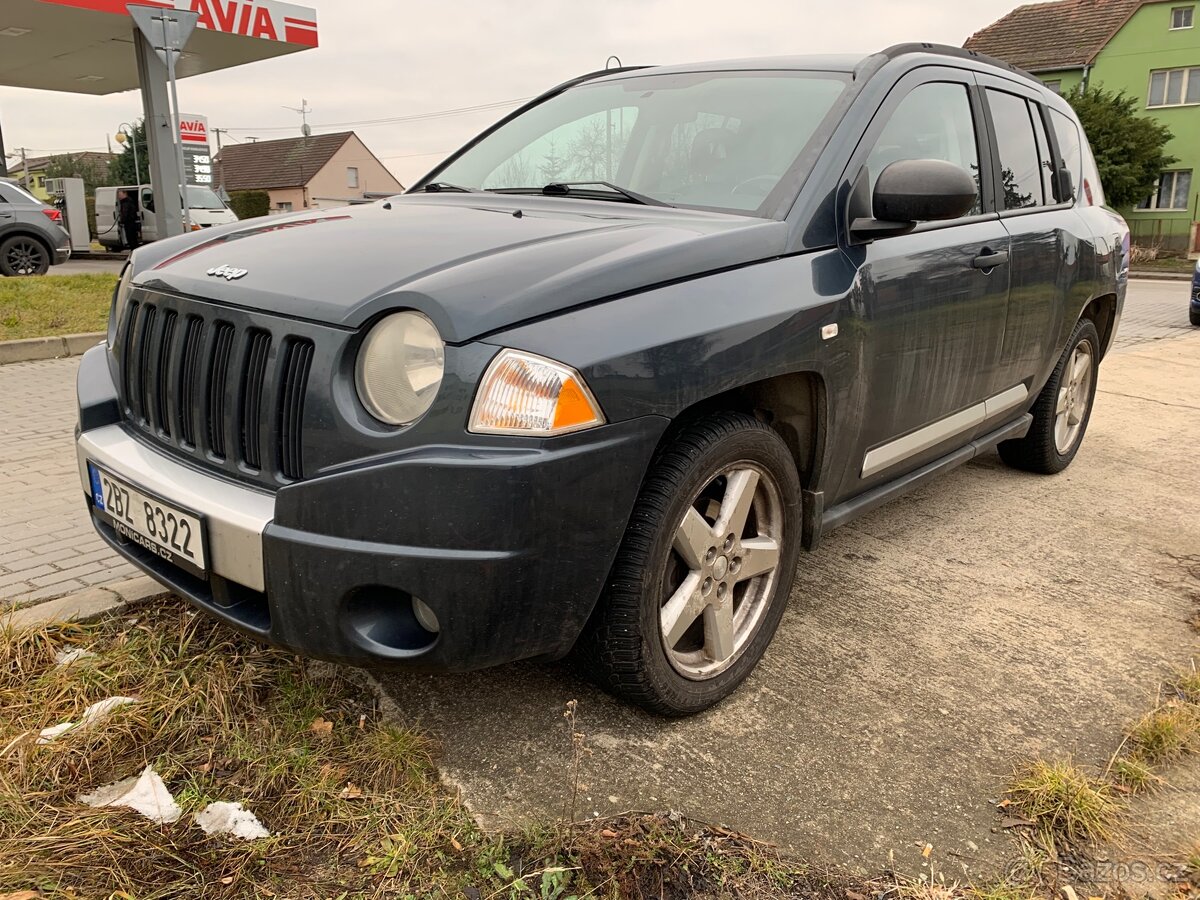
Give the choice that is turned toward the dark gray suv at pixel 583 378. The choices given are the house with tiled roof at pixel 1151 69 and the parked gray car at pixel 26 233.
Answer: the house with tiled roof

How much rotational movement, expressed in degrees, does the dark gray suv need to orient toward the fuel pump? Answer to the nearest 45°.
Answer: approximately 90° to its right

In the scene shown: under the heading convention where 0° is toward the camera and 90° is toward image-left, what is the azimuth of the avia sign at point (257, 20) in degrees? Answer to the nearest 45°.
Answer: approximately 315°

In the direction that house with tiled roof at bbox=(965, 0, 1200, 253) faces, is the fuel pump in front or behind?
in front

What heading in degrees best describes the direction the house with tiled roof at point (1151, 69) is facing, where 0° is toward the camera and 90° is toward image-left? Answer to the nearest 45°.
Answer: approximately 0°

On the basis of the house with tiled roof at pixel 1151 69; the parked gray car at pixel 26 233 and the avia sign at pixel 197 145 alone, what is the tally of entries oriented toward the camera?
2
